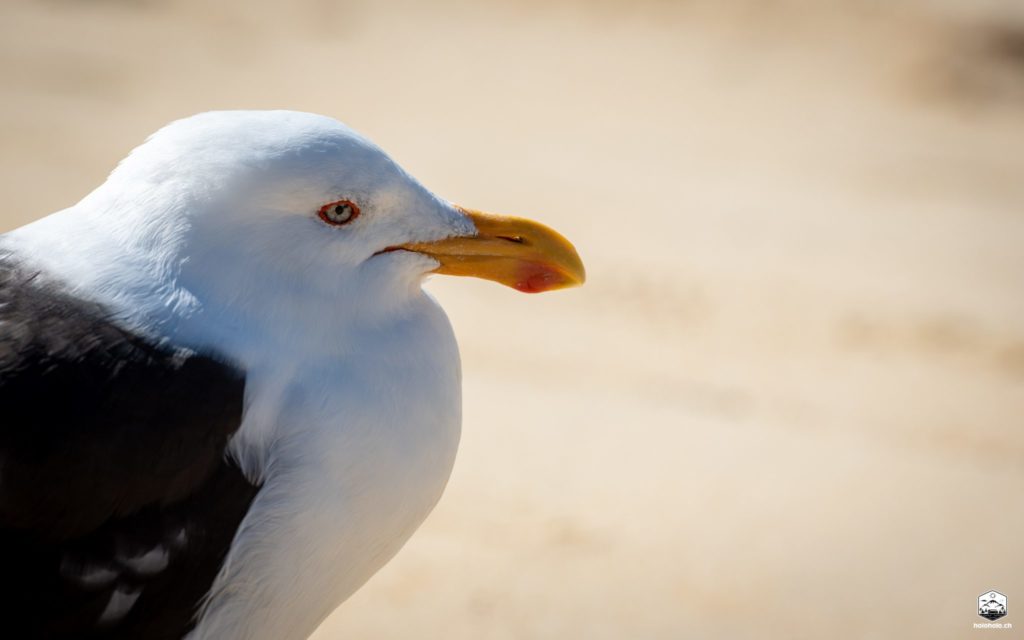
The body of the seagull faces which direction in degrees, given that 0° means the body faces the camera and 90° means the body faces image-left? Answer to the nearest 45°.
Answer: approximately 270°
